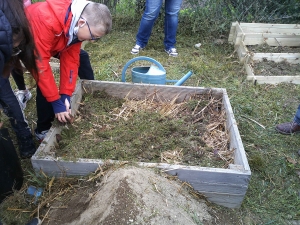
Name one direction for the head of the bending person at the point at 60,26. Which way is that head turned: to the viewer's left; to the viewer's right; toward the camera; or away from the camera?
to the viewer's right

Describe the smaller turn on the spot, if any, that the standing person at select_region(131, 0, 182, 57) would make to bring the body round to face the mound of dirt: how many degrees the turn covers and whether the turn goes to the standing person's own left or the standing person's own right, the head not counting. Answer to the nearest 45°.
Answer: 0° — they already face it

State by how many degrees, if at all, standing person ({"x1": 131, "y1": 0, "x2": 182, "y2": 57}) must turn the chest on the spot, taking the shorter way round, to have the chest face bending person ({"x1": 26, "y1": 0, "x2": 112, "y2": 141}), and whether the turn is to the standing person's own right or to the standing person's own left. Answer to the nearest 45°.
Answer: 0° — they already face them

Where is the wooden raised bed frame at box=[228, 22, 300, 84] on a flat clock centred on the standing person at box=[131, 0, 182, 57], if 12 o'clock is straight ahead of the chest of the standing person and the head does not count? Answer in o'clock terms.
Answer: The wooden raised bed frame is roughly at 9 o'clock from the standing person.

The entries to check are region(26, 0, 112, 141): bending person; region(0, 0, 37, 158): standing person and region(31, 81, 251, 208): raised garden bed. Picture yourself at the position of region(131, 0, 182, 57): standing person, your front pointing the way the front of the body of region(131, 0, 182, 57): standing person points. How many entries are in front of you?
3

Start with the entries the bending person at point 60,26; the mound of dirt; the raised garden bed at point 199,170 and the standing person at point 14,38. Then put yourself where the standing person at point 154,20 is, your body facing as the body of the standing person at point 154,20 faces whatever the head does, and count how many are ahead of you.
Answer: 4

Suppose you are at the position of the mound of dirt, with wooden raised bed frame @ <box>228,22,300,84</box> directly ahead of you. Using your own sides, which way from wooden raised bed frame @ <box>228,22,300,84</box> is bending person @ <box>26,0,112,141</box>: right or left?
left

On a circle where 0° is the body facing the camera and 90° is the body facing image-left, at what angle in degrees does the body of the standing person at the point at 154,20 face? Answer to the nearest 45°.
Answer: approximately 0°
